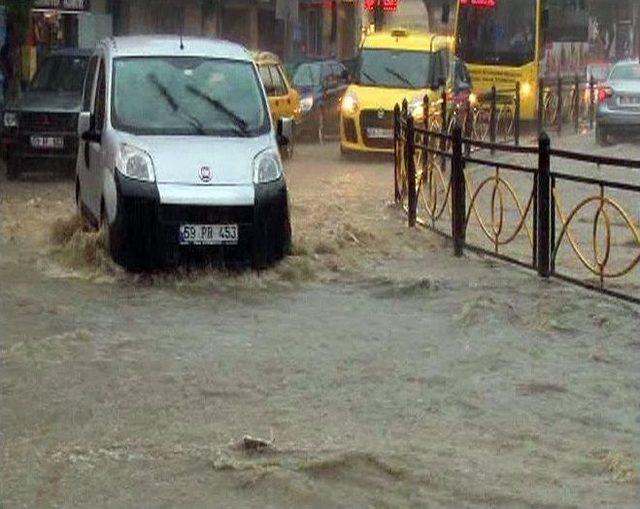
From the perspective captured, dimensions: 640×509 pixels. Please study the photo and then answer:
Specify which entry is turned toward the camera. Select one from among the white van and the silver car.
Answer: the white van

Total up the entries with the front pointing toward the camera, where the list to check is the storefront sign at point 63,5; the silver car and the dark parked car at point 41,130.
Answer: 2

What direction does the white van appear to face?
toward the camera

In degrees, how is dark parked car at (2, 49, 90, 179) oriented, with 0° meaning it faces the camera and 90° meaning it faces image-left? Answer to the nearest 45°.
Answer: approximately 0°

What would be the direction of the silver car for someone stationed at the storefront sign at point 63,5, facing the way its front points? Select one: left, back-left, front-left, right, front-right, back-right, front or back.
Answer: left

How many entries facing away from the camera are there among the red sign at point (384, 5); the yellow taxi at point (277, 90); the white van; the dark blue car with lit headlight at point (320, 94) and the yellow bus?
0

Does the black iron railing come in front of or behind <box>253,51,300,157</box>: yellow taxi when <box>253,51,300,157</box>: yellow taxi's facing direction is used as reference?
in front

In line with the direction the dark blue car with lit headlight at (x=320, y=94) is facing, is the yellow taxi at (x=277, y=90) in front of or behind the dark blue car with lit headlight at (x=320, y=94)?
in front

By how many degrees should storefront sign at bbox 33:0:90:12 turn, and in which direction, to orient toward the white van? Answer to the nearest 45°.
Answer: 0° — it already faces it

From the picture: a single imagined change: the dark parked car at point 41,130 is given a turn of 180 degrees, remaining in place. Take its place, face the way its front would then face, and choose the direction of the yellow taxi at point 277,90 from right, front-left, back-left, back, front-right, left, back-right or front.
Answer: front-right

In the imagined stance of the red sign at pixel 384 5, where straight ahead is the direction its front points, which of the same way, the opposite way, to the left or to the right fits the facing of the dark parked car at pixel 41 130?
the same way

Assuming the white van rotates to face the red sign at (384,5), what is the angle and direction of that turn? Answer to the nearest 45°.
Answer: approximately 180°

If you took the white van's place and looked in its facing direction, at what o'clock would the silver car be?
The silver car is roughly at 7 o'clock from the white van.

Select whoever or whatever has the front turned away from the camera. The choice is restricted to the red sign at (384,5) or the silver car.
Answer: the silver car

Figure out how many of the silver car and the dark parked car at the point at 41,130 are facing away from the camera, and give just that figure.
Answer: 1
